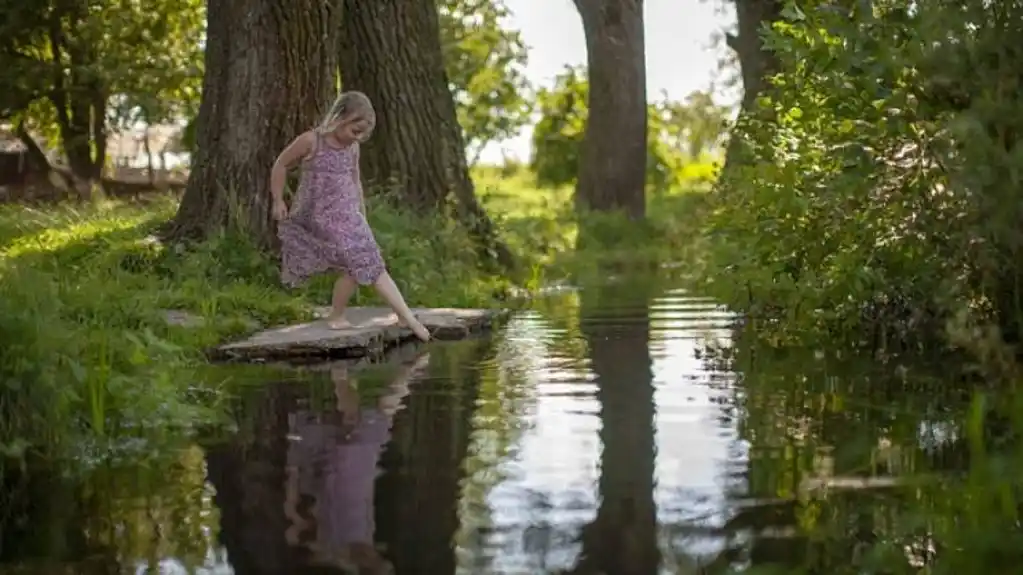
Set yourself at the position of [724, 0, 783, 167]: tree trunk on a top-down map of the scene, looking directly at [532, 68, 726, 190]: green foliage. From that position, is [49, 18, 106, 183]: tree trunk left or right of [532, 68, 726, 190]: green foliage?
left

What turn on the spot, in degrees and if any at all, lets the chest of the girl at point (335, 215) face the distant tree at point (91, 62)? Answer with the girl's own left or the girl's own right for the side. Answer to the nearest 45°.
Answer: approximately 135° to the girl's own left

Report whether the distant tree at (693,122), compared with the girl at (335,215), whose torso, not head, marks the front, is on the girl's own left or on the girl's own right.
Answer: on the girl's own left

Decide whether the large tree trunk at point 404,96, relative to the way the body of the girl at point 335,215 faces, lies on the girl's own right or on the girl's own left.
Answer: on the girl's own left

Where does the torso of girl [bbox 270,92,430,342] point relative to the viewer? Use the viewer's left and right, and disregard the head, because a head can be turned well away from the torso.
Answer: facing the viewer and to the right of the viewer

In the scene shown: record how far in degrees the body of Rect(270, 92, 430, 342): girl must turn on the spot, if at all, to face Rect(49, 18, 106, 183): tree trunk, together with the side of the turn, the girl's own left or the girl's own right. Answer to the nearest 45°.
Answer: approximately 135° to the girl's own left

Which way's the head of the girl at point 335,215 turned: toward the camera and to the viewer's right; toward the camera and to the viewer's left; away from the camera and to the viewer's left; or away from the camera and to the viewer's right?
toward the camera and to the viewer's right

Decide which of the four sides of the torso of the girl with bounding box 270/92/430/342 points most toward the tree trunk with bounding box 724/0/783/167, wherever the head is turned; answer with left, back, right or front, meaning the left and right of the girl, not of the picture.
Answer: left

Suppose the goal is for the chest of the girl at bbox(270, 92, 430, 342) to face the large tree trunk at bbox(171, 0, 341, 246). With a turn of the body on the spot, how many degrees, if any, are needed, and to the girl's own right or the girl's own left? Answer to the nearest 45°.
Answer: approximately 135° to the girl's own left

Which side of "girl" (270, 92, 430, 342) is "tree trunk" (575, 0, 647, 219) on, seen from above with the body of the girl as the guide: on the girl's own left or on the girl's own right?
on the girl's own left
